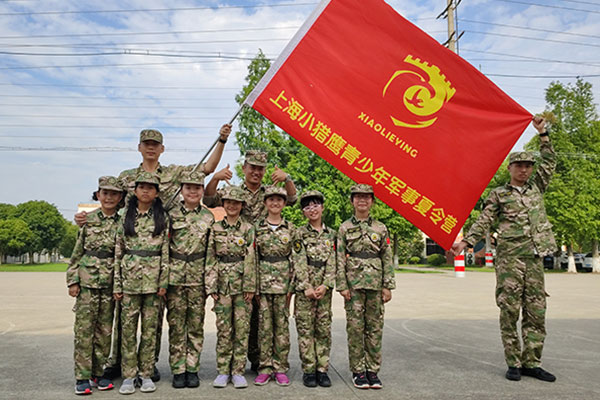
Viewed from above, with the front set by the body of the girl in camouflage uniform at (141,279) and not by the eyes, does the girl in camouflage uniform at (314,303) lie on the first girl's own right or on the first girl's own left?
on the first girl's own left

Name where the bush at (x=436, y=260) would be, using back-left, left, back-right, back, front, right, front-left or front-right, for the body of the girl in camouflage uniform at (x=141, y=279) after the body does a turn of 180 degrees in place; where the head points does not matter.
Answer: front-right

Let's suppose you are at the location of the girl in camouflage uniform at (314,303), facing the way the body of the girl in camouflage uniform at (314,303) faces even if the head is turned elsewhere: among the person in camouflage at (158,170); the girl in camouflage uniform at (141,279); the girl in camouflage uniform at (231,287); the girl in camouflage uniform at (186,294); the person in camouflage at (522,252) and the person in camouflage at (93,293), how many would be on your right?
5

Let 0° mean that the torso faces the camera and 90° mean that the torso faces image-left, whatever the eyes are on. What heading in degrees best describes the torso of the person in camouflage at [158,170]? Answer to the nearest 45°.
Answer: approximately 0°

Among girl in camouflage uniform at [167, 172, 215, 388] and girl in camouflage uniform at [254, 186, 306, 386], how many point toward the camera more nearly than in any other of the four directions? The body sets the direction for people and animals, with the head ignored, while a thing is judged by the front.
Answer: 2

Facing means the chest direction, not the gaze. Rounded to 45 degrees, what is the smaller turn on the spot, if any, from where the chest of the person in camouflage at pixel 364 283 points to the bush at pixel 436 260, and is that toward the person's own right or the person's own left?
approximately 180°

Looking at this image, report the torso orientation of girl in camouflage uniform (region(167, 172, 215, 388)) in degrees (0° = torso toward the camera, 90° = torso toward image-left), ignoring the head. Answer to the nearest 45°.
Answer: approximately 0°

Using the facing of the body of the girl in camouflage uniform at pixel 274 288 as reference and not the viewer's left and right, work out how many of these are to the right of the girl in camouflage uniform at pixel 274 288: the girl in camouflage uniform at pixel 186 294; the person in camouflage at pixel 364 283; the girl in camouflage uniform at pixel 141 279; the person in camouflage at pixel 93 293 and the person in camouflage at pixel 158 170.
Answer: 4

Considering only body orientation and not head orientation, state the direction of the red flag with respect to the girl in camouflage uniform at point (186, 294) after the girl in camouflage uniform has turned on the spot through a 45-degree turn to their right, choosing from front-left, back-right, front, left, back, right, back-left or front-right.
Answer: back-left
